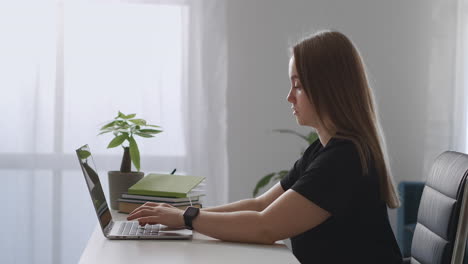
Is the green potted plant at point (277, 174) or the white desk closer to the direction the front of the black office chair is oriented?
the white desk

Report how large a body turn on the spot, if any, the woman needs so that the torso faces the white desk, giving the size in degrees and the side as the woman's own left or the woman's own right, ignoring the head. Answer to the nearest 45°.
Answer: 0° — they already face it

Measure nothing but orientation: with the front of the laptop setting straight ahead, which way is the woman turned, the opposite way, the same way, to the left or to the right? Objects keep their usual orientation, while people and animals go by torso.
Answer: the opposite way

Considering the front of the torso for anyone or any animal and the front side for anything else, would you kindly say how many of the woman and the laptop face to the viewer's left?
1

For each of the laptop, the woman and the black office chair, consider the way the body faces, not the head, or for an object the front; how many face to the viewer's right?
1

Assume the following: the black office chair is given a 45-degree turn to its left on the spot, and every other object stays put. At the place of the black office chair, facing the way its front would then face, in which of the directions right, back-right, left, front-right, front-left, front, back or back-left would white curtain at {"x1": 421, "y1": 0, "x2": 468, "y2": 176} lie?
back

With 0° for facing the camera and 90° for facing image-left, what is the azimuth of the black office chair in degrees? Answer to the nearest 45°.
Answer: approximately 45°

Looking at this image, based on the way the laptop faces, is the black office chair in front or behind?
in front

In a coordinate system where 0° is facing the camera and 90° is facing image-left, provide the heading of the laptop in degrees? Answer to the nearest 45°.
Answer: approximately 270°

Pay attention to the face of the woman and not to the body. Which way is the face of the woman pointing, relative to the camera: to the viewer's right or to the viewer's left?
to the viewer's left

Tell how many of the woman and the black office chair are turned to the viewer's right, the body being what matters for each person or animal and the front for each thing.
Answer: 0

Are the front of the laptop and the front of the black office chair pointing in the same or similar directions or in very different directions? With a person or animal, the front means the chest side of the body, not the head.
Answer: very different directions

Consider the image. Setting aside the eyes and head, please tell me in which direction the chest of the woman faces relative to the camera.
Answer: to the viewer's left
